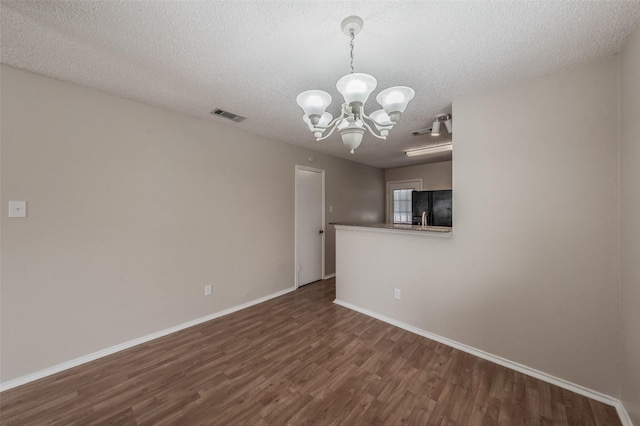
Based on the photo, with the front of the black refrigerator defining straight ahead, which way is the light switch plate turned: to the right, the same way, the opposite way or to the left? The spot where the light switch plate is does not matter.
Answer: to the left

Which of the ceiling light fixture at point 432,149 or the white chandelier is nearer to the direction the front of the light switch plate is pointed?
the white chandelier

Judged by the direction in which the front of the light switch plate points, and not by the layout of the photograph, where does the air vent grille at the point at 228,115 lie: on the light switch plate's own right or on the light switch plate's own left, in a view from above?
on the light switch plate's own left

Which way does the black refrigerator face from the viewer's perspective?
toward the camera

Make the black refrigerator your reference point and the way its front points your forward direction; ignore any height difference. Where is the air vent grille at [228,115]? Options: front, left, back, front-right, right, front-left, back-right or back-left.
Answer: front-right

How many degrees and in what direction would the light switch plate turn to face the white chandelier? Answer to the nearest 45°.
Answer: approximately 45° to its left

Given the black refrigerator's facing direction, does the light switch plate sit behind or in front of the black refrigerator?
in front

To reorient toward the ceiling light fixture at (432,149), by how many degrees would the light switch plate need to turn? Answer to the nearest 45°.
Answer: approximately 45° to its left

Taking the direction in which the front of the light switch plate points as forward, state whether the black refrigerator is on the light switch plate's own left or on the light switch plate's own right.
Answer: on the light switch plate's own left

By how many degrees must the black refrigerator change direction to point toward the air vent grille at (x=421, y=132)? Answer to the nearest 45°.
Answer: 0° — it already faces it

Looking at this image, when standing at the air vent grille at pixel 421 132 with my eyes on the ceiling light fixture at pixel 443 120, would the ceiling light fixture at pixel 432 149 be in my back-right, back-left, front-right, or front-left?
back-left

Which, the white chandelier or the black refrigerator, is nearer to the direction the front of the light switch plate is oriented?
the white chandelier
